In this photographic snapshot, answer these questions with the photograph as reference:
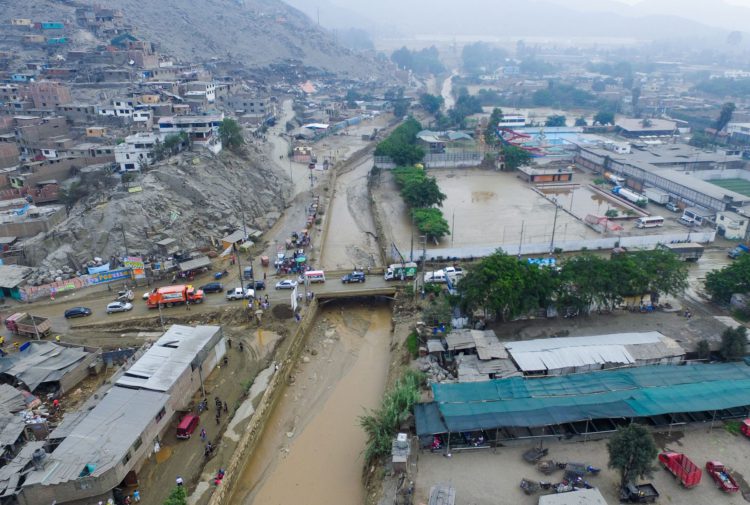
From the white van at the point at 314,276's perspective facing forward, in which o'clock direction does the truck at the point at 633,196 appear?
The truck is roughly at 5 o'clock from the white van.

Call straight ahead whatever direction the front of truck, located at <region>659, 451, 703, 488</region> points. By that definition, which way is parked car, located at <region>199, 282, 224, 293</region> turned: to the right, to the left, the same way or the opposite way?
to the left

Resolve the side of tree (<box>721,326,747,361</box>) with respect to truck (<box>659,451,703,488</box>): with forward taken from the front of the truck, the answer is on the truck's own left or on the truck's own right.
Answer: on the truck's own right

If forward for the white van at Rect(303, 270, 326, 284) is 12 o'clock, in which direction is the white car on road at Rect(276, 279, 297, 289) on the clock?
The white car on road is roughly at 11 o'clock from the white van.

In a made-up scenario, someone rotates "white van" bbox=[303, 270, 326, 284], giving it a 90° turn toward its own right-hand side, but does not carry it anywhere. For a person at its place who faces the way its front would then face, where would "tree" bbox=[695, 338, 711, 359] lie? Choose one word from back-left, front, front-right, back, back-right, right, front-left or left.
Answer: back-right

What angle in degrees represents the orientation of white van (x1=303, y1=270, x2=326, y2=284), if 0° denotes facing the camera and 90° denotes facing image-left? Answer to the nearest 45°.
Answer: approximately 90°

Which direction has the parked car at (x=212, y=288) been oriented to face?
to the viewer's left

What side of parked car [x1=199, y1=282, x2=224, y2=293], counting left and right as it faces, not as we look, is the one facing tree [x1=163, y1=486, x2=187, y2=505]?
left

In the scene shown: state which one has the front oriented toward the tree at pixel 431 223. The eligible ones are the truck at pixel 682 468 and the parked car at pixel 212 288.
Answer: the truck
